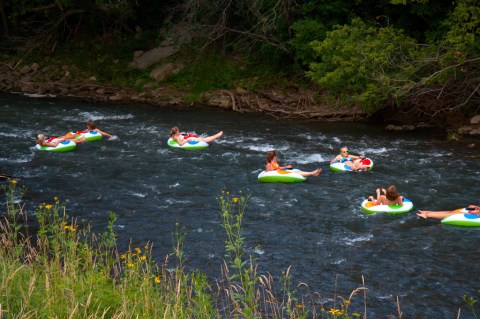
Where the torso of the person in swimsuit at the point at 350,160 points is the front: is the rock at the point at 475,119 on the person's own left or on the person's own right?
on the person's own left

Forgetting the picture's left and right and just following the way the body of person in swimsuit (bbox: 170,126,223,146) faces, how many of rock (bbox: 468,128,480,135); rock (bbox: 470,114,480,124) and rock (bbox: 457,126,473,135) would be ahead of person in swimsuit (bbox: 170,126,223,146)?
3

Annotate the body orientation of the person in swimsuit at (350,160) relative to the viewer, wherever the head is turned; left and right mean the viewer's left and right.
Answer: facing the viewer and to the right of the viewer

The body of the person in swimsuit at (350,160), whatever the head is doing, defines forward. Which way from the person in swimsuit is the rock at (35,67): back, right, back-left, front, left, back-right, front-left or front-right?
back

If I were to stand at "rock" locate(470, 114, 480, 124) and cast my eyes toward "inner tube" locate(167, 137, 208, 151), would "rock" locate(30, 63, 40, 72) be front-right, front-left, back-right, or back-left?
front-right

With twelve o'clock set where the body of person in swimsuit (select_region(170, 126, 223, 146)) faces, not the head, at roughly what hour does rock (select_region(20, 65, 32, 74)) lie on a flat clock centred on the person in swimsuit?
The rock is roughly at 8 o'clock from the person in swimsuit.

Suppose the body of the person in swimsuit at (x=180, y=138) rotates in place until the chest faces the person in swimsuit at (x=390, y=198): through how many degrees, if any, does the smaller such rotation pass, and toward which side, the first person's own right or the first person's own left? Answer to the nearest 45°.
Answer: approximately 45° to the first person's own right

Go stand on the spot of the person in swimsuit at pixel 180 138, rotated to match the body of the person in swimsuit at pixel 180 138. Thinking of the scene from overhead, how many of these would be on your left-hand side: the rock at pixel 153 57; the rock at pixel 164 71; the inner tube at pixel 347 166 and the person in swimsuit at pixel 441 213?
2

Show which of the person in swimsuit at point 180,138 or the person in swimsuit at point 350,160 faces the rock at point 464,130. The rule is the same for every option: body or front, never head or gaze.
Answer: the person in swimsuit at point 180,138

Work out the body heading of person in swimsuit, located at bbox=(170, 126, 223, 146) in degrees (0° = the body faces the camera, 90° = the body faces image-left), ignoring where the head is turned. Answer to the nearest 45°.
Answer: approximately 270°

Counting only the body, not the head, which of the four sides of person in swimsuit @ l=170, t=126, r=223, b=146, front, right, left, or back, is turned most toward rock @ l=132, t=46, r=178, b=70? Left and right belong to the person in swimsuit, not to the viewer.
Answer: left

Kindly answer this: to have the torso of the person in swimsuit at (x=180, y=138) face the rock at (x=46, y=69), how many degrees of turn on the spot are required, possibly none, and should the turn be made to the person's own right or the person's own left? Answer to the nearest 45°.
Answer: approximately 135° to the person's own left

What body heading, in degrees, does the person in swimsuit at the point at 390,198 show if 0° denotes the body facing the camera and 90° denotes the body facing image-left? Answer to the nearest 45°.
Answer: approximately 135°
